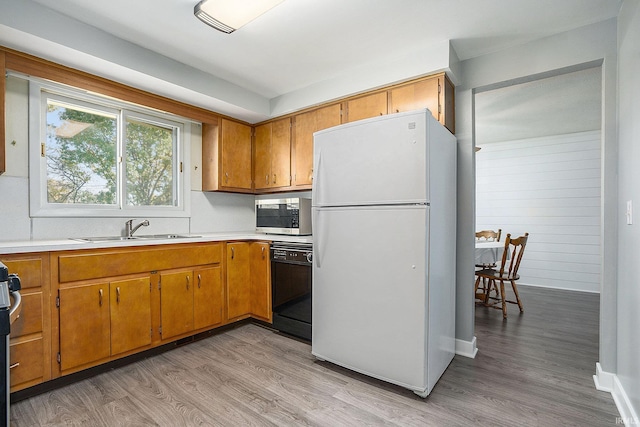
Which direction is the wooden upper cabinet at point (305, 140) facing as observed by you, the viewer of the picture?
facing the viewer and to the left of the viewer

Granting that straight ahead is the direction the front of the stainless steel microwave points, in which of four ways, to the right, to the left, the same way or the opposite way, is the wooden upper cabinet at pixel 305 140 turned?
the same way

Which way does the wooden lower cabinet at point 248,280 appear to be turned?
toward the camera

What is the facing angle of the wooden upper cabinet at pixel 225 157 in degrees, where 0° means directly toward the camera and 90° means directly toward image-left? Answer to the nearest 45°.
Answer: approximately 315°

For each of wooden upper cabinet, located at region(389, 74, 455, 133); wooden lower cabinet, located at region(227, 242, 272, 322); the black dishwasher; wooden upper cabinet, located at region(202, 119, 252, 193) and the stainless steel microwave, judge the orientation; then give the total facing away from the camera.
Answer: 0

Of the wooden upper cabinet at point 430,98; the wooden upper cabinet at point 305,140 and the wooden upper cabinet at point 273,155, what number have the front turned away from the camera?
0

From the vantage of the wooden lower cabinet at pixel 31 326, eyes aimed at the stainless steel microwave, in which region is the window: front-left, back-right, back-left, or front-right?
front-left

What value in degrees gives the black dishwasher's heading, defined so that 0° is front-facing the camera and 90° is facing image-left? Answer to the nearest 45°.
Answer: approximately 45°

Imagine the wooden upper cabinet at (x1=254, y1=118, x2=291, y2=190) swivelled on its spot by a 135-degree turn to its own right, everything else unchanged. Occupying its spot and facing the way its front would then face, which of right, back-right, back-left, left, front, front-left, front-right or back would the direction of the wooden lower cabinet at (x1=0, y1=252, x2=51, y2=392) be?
back-left

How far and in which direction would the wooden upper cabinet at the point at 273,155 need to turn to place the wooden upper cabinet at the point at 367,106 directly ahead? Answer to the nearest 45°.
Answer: approximately 90° to its left

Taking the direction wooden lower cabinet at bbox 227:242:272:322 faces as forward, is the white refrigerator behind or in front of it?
in front

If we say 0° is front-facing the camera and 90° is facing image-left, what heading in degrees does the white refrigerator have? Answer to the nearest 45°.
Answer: approximately 45°

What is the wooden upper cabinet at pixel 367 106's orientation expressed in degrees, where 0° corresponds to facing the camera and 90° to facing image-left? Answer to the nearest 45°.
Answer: approximately 45°
